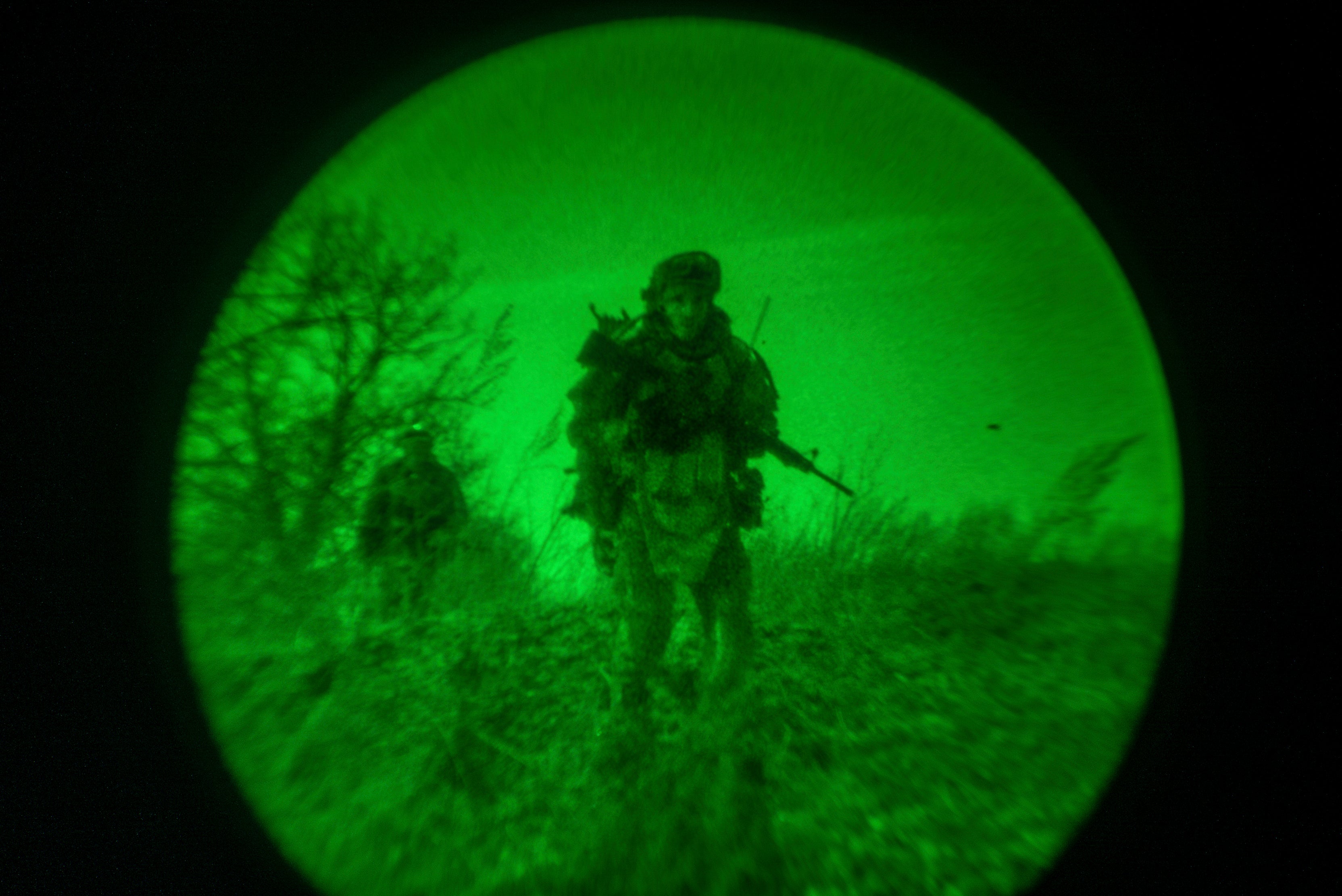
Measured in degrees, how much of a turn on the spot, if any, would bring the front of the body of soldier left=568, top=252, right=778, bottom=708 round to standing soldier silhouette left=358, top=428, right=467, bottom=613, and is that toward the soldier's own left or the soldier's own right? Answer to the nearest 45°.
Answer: approximately 135° to the soldier's own right

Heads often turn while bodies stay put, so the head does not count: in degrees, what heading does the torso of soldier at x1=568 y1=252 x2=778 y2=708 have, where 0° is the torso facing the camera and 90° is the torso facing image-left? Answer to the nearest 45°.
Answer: approximately 0°
